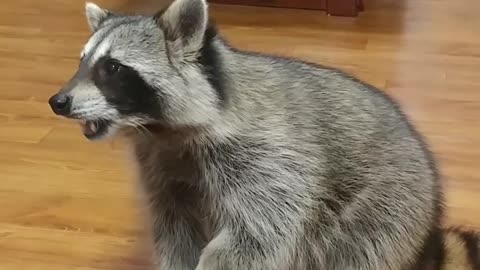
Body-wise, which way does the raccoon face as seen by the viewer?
to the viewer's left

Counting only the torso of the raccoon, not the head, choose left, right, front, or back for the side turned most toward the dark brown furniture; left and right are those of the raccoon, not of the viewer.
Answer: right
